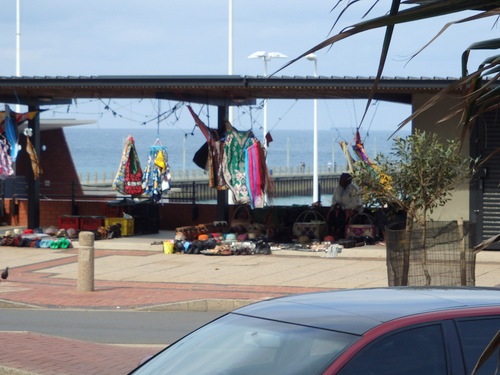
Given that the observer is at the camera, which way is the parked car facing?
facing the viewer and to the left of the viewer

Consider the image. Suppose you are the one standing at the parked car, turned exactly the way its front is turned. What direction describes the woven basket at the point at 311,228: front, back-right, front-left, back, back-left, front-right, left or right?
back-right

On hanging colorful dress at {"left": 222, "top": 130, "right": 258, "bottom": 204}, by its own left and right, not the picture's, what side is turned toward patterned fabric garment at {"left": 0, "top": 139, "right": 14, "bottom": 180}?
right

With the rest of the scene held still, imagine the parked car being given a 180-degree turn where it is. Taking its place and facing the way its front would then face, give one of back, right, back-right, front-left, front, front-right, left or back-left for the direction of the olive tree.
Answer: front-left

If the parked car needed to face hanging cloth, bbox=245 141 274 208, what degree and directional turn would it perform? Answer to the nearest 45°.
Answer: approximately 135° to its right

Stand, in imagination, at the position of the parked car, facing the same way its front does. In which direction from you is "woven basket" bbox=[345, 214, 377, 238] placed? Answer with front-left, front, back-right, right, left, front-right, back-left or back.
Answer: back-right

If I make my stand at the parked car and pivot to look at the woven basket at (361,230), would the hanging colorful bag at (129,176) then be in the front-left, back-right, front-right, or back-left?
front-left

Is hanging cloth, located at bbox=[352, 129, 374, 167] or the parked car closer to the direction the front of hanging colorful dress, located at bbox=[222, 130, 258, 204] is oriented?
the parked car

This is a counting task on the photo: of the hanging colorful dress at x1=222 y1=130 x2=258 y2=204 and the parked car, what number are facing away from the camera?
0

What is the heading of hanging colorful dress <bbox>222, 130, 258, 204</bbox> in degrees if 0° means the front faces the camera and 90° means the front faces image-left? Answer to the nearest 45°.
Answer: approximately 0°

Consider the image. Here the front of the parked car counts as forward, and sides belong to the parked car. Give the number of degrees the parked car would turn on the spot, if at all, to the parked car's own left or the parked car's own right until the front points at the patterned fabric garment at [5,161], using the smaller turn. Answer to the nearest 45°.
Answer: approximately 90° to the parked car's own right

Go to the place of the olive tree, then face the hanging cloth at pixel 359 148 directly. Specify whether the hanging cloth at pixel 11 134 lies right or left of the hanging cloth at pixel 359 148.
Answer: left
